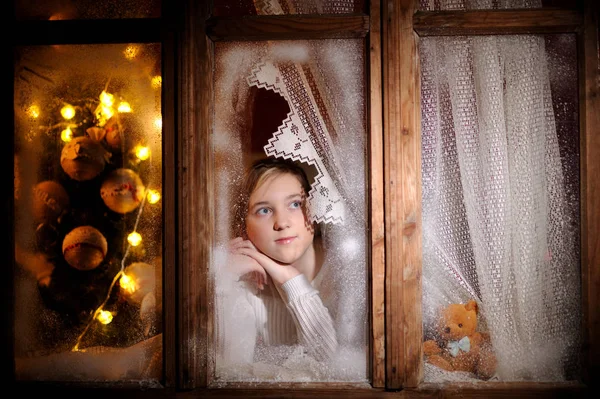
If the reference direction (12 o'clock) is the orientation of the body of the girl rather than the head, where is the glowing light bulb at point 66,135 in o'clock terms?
The glowing light bulb is roughly at 3 o'clock from the girl.

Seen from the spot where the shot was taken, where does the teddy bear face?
facing the viewer and to the left of the viewer

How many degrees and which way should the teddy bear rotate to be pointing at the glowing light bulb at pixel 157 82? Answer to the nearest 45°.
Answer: approximately 45° to its right

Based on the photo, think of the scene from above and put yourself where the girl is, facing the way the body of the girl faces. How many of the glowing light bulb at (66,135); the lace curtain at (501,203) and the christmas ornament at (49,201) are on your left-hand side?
1

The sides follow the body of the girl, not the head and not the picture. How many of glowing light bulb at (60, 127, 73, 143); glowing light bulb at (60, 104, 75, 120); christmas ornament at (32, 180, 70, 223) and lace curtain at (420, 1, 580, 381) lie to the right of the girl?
3

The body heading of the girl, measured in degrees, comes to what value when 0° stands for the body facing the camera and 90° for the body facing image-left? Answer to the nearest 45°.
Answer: approximately 0°

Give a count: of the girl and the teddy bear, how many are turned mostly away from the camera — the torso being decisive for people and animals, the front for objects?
0
